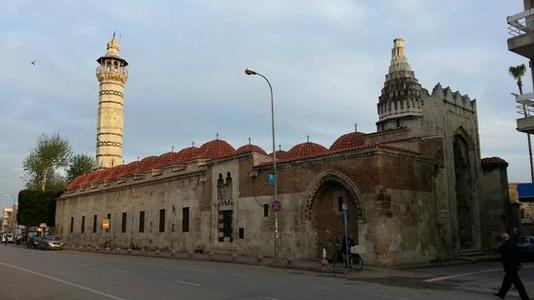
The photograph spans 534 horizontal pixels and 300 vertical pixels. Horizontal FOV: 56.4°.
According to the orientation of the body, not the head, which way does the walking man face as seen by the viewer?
to the viewer's left

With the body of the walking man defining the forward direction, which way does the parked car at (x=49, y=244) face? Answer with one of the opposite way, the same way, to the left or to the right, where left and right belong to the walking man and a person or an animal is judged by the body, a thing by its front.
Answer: the opposite way

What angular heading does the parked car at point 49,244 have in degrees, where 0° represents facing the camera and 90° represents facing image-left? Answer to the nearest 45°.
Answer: approximately 315°
